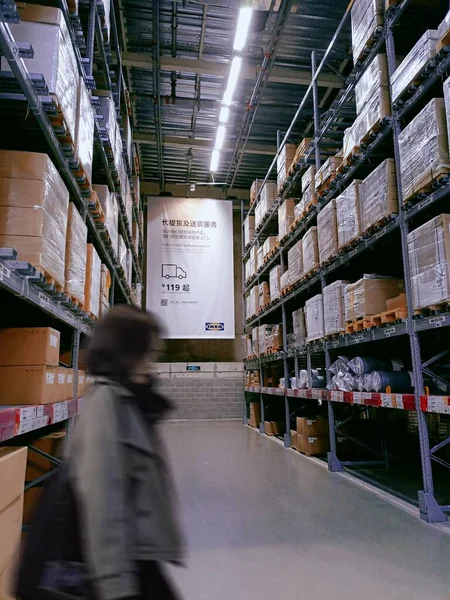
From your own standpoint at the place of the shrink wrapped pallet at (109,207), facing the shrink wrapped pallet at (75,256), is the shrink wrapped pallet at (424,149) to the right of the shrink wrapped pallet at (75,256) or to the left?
left

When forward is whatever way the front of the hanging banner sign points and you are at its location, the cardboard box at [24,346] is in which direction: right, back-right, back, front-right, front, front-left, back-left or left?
front

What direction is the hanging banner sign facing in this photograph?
toward the camera

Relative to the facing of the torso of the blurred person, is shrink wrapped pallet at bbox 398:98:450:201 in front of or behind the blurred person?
in front

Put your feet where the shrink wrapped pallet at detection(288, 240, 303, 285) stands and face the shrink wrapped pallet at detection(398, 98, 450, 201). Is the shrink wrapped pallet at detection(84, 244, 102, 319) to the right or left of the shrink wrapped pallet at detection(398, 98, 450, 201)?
right

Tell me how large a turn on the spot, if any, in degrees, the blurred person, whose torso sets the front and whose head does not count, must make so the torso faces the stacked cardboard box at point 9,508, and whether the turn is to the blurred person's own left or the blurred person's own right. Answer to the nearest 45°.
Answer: approximately 90° to the blurred person's own left

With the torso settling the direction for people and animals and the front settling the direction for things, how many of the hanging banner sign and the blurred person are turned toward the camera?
1
